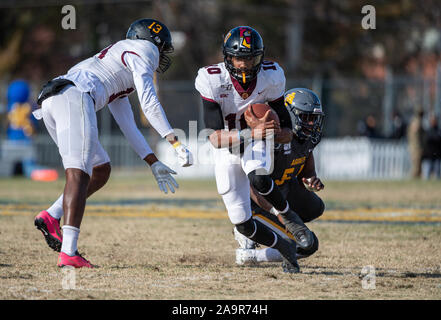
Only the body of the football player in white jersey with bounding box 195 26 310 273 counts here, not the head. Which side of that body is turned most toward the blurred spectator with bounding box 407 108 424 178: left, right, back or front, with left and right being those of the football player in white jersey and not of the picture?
back

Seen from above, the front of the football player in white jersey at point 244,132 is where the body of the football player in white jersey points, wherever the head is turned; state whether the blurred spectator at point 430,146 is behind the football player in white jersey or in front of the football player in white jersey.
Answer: behind

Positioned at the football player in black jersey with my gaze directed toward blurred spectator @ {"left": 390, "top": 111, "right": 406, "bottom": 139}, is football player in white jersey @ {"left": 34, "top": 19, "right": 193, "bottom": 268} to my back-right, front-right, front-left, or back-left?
back-left

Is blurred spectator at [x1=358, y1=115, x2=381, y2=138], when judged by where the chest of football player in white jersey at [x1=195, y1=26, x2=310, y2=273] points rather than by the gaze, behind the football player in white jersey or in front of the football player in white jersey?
behind

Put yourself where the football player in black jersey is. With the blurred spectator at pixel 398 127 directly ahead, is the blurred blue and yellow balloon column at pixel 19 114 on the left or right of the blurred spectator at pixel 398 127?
left

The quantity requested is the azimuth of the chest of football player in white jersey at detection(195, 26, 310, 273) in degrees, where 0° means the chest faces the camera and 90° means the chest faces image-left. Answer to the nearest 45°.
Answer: approximately 0°

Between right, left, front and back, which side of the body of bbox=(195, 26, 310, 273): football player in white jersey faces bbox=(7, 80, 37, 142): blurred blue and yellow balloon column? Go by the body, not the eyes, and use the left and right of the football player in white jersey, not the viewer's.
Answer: back

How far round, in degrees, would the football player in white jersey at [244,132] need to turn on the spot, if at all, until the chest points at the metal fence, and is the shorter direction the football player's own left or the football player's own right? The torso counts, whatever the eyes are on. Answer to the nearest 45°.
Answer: approximately 180°

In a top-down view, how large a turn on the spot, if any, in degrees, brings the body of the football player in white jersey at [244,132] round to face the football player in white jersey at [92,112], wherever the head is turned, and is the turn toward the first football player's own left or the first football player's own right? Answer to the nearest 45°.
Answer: approximately 90° to the first football player's own right

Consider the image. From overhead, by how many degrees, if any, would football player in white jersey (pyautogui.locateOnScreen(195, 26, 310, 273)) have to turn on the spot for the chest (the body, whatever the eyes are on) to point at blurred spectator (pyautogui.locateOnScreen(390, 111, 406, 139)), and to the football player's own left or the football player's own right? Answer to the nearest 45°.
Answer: approximately 180°

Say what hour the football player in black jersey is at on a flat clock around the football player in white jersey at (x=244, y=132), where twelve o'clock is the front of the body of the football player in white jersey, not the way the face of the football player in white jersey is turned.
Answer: The football player in black jersey is roughly at 7 o'clock from the football player in white jersey.

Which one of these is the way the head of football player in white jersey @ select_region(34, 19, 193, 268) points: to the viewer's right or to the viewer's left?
to the viewer's right
